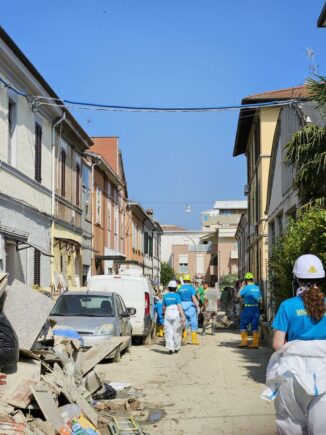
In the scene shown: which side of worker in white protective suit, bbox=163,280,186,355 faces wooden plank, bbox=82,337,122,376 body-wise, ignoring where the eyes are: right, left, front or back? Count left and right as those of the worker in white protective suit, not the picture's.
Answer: back

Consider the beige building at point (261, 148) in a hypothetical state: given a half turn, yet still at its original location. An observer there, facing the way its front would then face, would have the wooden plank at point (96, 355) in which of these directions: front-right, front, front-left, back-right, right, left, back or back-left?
right

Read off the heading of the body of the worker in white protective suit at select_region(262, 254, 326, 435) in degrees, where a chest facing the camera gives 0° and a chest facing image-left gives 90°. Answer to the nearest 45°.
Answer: approximately 180°

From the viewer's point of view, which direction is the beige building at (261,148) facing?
to the viewer's left

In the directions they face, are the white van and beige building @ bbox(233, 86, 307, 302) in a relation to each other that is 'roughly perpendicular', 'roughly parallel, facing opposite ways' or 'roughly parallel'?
roughly perpendicular

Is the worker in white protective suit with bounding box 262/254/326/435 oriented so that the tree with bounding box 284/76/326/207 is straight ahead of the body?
yes

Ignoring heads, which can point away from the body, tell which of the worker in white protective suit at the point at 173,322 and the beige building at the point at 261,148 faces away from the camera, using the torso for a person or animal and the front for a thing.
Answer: the worker in white protective suit

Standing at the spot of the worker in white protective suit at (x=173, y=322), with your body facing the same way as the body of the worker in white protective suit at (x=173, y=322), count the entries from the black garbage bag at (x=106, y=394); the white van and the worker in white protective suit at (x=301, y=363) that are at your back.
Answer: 2

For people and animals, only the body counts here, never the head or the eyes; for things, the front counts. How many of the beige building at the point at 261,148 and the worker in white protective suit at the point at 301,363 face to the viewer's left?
1

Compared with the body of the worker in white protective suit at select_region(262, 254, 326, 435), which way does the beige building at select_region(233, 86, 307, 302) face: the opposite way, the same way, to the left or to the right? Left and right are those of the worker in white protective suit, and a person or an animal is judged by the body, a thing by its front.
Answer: to the left
